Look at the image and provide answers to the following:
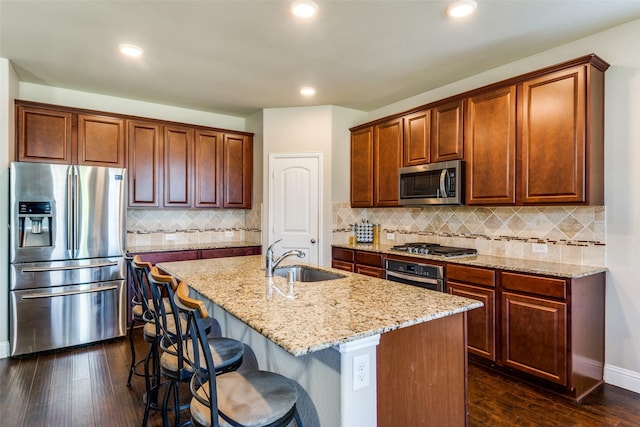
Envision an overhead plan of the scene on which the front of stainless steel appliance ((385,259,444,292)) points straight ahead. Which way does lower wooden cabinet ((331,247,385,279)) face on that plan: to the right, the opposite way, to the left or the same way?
the same way

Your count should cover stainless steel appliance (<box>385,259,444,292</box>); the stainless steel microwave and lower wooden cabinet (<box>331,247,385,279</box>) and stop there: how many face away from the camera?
0

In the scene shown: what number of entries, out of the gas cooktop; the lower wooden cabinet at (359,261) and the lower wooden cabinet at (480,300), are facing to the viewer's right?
0

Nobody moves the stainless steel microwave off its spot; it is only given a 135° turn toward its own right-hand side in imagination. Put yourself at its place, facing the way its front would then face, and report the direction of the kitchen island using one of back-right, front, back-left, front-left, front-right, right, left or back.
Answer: back

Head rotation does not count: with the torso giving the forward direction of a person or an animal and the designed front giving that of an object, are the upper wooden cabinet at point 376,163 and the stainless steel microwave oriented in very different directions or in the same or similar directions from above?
same or similar directions

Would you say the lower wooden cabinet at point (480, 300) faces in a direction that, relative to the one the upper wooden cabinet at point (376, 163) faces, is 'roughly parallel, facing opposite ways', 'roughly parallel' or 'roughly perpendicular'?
roughly parallel

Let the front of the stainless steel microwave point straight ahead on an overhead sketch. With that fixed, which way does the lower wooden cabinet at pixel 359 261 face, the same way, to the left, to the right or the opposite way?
the same way

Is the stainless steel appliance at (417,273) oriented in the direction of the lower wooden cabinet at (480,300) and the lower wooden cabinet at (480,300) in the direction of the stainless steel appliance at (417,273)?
no

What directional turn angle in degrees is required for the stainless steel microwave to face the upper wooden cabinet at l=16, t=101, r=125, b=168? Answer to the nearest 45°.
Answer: approximately 45° to its right

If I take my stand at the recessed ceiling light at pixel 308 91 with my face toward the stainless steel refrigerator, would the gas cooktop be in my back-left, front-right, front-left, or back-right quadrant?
back-left

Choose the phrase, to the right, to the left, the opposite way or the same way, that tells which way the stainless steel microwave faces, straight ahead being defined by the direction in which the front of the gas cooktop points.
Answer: the same way

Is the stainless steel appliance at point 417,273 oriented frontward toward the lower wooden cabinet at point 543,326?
no

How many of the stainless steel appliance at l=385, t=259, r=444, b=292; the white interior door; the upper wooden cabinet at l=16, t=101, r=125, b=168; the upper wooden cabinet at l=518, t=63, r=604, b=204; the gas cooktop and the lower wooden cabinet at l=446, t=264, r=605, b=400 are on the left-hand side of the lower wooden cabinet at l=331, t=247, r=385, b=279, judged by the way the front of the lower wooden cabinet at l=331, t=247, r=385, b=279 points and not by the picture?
4

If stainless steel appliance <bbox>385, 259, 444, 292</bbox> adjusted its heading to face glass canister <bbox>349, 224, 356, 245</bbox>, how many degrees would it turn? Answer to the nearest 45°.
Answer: approximately 90° to its right

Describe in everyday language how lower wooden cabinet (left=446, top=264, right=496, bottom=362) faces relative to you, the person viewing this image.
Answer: facing the viewer and to the left of the viewer

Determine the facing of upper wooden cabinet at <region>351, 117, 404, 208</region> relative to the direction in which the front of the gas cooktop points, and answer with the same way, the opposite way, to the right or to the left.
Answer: the same way

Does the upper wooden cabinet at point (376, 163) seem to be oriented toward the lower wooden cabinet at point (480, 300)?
no

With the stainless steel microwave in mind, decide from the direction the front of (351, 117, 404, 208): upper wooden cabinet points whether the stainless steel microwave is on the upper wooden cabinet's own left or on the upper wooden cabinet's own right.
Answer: on the upper wooden cabinet's own left

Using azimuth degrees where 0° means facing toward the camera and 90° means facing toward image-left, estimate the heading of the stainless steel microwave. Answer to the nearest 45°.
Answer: approximately 45°
